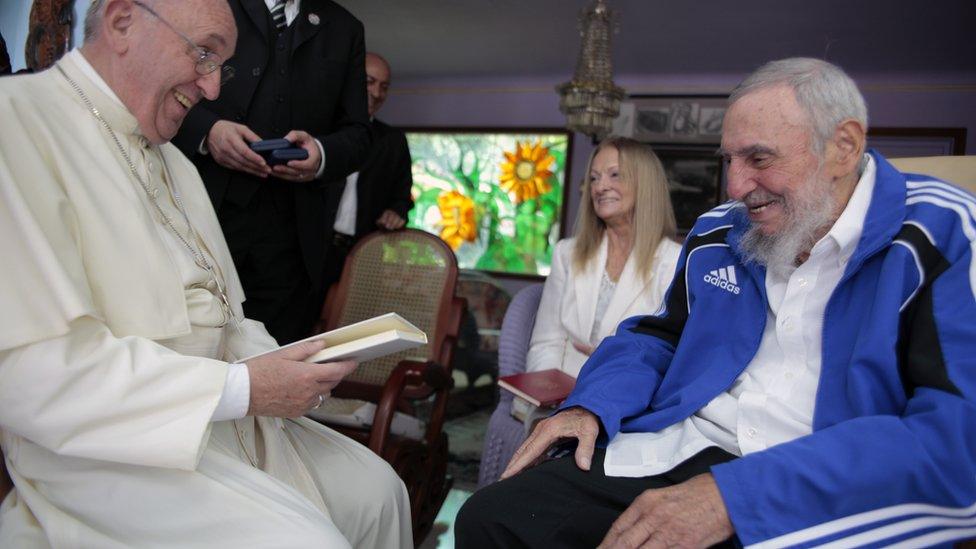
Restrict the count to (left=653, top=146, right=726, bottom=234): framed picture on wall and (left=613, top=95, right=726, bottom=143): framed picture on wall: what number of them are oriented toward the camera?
2

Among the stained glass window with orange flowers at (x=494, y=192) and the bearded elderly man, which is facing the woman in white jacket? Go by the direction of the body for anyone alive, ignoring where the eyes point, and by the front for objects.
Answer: the stained glass window with orange flowers

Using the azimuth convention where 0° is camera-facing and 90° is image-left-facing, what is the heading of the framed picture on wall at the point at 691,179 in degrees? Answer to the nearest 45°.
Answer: approximately 0°

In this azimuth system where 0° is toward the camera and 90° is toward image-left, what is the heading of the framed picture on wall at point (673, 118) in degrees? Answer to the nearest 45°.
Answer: approximately 0°

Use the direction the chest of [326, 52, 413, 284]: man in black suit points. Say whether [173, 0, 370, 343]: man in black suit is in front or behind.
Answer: in front

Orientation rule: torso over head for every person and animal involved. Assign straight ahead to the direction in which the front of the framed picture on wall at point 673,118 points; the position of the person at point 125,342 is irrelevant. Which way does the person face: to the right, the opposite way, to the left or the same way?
to the left

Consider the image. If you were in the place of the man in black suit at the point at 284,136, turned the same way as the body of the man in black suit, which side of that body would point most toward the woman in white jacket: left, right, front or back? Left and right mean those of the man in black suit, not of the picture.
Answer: left

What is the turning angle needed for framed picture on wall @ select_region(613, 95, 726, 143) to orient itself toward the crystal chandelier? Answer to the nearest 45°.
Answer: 0° — it already faces it
